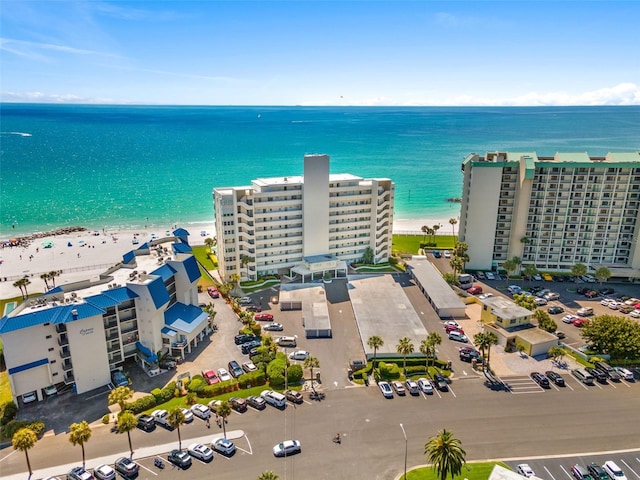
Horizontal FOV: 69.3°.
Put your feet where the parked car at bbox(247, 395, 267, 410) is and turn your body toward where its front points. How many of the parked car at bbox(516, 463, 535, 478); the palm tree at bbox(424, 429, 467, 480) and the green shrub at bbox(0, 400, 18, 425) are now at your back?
2

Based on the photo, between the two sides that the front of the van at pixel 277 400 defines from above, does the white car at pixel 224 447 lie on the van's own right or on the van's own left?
on the van's own left

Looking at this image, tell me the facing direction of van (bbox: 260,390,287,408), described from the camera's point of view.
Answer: facing away from the viewer and to the left of the viewer

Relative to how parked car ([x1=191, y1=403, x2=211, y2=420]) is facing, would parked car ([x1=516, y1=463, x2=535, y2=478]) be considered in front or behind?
behind
